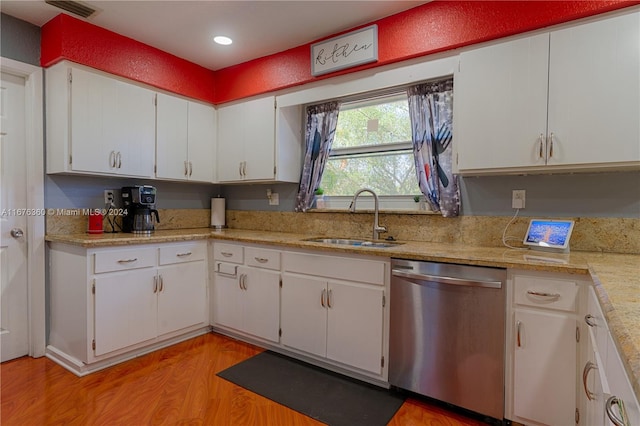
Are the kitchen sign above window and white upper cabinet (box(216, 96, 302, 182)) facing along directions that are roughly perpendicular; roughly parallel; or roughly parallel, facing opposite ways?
roughly parallel

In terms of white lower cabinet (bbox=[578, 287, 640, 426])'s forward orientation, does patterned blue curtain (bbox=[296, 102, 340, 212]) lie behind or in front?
in front

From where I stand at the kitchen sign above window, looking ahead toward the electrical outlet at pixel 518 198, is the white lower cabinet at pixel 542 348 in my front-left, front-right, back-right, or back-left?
front-right

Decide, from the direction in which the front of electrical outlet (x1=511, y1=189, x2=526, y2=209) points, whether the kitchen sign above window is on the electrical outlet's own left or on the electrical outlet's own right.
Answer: on the electrical outlet's own right

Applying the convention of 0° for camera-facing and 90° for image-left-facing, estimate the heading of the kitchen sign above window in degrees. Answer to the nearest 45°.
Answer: approximately 45°

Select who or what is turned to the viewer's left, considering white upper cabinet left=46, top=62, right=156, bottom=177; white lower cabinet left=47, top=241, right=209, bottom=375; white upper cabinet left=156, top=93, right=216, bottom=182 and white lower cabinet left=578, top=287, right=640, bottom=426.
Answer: white lower cabinet left=578, top=287, right=640, bottom=426

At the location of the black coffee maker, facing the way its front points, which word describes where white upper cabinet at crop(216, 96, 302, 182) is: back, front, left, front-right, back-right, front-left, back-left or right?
front-left

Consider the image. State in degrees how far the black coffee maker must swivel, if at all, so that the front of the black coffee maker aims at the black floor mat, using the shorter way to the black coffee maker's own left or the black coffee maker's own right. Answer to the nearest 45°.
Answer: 0° — it already faces it

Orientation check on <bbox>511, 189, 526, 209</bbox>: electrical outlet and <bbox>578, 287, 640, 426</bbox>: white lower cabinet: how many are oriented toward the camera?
1

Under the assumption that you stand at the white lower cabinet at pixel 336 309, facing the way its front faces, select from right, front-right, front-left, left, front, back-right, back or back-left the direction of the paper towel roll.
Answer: right

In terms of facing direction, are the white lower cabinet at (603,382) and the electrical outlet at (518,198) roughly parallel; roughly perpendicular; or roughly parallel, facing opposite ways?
roughly perpendicular

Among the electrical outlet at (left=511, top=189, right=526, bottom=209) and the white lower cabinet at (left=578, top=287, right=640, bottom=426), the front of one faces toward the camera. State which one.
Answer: the electrical outlet

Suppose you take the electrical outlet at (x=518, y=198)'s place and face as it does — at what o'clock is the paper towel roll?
The paper towel roll is roughly at 3 o'clock from the electrical outlet.

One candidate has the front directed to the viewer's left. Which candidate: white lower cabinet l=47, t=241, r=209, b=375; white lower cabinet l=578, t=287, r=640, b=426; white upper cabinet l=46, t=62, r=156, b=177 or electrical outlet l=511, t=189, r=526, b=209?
white lower cabinet l=578, t=287, r=640, b=426

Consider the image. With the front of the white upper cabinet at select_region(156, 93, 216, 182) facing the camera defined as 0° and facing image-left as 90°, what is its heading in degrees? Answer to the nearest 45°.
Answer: approximately 315°
